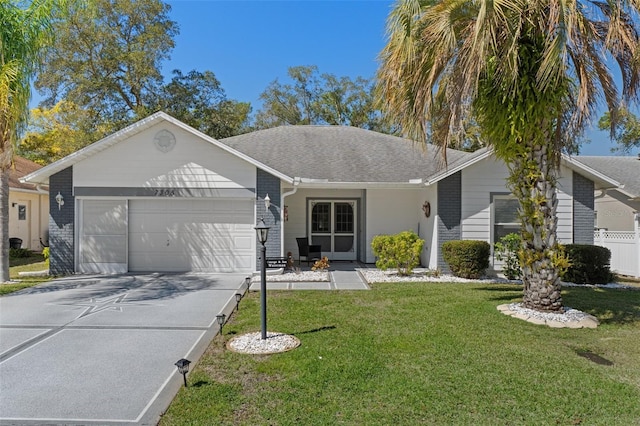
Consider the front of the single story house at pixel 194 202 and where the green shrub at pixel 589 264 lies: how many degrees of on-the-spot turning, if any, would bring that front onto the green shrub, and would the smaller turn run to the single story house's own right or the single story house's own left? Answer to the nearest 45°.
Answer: approximately 90° to the single story house's own left

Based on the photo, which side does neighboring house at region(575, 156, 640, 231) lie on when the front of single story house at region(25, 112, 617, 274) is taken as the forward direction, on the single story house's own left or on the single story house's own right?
on the single story house's own left

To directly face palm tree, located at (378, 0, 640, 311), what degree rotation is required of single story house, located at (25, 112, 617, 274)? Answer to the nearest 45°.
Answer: approximately 45° to its left

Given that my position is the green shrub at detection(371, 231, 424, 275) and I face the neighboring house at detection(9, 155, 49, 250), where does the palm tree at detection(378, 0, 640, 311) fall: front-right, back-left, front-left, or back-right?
back-left

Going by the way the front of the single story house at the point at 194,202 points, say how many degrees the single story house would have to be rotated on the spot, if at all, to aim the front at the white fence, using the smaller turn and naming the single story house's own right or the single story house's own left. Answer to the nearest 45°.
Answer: approximately 90° to the single story house's own left

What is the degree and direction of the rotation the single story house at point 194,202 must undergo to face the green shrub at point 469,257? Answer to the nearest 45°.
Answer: approximately 90° to its left

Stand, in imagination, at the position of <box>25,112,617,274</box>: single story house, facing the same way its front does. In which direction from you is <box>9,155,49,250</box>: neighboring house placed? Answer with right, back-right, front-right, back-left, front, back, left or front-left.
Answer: back-right

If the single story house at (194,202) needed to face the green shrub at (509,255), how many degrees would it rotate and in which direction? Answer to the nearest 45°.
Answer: approximately 90° to its left

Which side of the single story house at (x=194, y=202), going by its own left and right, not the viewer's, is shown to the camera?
front

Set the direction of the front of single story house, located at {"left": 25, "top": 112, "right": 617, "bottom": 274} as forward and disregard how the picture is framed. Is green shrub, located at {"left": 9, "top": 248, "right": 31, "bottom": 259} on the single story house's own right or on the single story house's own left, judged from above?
on the single story house's own right
